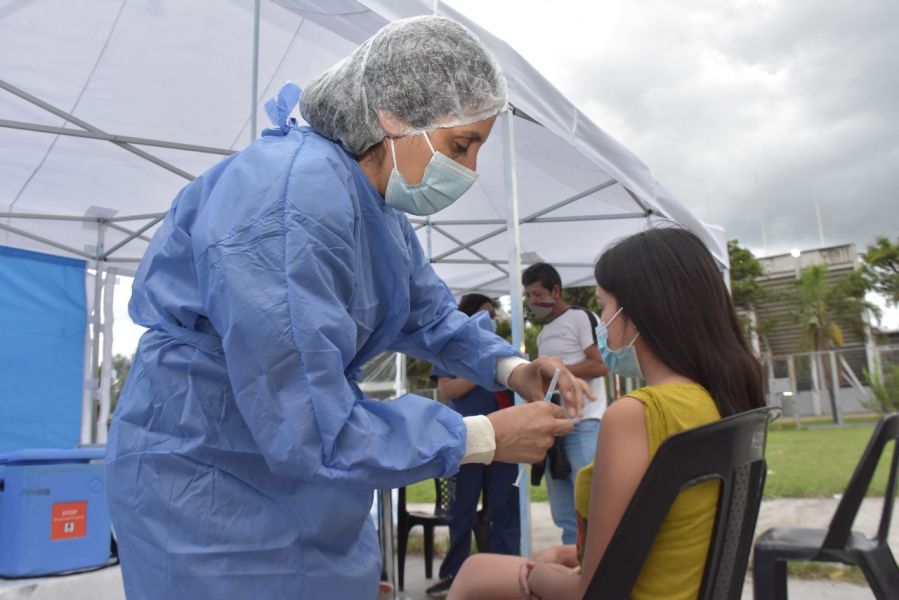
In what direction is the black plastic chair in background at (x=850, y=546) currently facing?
to the viewer's left

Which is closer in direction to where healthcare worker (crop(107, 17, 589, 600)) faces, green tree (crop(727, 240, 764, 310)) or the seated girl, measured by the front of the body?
the seated girl

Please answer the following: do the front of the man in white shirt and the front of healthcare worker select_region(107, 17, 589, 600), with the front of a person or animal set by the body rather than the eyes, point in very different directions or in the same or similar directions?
very different directions

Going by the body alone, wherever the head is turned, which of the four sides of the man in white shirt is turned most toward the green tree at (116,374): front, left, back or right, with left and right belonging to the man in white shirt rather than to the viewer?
right

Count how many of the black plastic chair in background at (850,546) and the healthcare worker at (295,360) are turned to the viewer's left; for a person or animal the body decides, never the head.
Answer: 1

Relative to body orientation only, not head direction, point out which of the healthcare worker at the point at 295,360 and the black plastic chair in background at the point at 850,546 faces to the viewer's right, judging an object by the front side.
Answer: the healthcare worker

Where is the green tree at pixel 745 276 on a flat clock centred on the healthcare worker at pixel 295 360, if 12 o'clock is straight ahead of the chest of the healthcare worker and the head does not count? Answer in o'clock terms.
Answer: The green tree is roughly at 10 o'clock from the healthcare worker.

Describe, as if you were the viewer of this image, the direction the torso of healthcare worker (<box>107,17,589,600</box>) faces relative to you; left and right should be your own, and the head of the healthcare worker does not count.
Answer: facing to the right of the viewer

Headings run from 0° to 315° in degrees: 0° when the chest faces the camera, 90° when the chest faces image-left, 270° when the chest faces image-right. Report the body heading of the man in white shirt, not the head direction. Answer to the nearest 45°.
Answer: approximately 45°

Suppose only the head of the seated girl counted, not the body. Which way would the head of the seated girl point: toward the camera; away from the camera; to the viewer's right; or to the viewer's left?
to the viewer's left

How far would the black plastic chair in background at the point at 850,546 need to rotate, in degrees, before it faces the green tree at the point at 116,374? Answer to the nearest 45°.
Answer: approximately 45° to its right

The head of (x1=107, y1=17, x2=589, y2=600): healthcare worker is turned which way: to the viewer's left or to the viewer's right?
to the viewer's right

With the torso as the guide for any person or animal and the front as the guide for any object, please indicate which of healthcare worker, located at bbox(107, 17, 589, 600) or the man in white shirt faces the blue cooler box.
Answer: the man in white shirt

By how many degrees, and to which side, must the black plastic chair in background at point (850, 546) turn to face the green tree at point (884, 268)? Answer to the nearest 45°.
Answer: approximately 90° to its right
